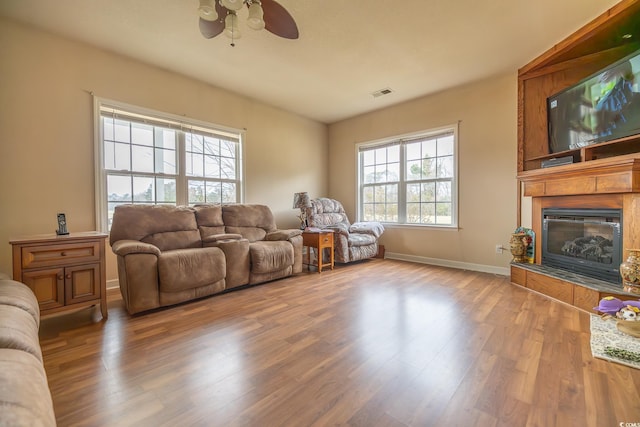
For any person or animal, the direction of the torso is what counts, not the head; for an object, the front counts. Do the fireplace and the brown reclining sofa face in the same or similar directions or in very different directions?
very different directions

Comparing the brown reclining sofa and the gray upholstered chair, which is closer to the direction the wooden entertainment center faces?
the brown reclining sofa

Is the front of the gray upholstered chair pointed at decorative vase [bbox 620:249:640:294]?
yes

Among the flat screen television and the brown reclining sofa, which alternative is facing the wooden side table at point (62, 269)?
the flat screen television

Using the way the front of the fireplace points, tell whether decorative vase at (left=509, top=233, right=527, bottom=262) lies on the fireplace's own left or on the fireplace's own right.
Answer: on the fireplace's own right

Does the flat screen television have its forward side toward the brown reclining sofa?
yes

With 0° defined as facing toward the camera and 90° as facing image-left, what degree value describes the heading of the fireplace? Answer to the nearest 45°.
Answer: approximately 45°

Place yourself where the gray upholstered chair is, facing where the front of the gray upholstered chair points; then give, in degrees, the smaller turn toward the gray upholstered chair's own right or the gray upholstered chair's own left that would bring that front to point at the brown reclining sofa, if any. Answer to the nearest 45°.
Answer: approximately 90° to the gray upholstered chair's own right

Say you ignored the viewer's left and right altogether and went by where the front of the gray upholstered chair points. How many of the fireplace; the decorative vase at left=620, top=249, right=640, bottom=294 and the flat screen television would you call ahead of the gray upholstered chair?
3

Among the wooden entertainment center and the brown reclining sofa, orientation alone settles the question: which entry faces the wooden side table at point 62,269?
the wooden entertainment center
